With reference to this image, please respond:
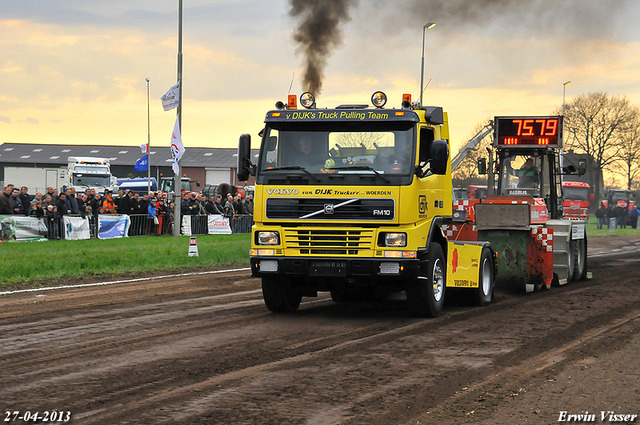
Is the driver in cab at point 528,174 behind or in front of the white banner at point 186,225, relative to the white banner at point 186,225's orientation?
in front

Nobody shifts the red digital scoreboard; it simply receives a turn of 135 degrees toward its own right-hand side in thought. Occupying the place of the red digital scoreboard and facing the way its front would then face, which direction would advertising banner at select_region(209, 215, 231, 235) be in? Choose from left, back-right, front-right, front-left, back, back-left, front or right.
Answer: front

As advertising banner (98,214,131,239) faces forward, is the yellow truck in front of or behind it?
in front

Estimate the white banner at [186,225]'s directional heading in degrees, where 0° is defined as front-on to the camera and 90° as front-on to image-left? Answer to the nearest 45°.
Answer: approximately 0°

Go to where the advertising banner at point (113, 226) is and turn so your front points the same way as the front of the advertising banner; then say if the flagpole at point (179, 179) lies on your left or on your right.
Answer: on your left

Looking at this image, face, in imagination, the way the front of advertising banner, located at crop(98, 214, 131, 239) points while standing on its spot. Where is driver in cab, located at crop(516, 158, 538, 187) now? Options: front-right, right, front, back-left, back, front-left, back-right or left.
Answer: front-left

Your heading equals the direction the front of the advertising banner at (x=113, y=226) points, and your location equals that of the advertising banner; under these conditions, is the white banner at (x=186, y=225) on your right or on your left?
on your left
